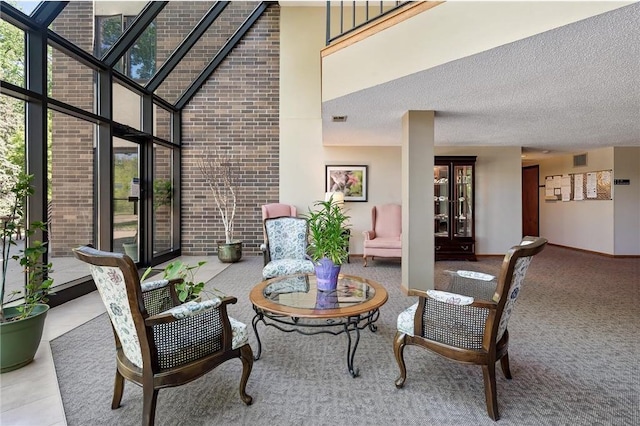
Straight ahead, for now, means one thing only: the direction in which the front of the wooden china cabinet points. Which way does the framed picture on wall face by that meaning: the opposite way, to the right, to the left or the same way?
the same way

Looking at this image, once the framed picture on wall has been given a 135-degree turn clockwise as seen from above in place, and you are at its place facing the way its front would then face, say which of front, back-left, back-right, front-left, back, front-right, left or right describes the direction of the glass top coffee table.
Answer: back-left

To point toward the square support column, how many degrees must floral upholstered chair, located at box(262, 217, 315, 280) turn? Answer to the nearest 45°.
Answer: approximately 90° to its left

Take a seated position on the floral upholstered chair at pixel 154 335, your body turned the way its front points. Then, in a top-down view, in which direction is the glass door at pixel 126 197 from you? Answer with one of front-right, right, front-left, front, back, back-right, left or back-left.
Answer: front-left

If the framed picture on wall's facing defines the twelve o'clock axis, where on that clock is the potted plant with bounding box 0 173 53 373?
The potted plant is roughly at 1 o'clock from the framed picture on wall.

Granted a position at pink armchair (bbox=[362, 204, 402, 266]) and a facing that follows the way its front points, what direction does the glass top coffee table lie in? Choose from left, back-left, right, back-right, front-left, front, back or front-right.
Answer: front

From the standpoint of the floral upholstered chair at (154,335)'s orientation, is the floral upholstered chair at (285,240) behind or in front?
in front

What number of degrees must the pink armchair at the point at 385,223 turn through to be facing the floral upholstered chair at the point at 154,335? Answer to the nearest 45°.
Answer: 0° — it already faces it

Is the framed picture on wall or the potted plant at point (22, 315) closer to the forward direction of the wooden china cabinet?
the potted plant

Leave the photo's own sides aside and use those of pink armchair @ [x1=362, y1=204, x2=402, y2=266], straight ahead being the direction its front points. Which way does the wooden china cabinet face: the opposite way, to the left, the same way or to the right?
the same way

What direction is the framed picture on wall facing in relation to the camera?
toward the camera

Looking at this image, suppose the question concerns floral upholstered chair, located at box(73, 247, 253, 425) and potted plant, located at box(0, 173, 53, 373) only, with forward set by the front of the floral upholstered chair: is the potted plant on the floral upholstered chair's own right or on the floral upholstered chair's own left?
on the floral upholstered chair's own left

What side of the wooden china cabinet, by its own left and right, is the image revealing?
front

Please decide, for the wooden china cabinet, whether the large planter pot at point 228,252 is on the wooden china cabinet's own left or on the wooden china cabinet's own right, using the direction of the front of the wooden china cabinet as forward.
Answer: on the wooden china cabinet's own right

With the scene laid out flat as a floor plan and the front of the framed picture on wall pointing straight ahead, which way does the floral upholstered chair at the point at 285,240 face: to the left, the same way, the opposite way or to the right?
the same way

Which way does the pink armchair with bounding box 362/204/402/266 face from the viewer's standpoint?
toward the camera

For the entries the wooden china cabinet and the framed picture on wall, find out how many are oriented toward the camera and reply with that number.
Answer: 2

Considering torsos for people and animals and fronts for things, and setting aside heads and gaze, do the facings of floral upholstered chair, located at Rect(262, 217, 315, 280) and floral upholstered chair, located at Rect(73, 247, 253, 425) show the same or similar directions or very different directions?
very different directions
